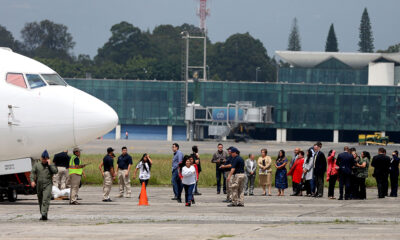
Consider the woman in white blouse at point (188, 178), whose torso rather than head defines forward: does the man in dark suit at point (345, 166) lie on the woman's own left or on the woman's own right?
on the woman's own left

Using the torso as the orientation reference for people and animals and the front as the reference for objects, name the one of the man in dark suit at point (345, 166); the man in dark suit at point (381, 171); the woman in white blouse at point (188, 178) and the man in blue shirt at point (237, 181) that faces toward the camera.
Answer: the woman in white blouse

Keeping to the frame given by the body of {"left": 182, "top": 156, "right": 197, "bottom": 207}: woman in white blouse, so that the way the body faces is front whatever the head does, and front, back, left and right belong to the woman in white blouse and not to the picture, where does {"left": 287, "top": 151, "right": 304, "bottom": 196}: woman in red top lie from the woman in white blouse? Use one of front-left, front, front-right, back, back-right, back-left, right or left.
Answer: back-left
